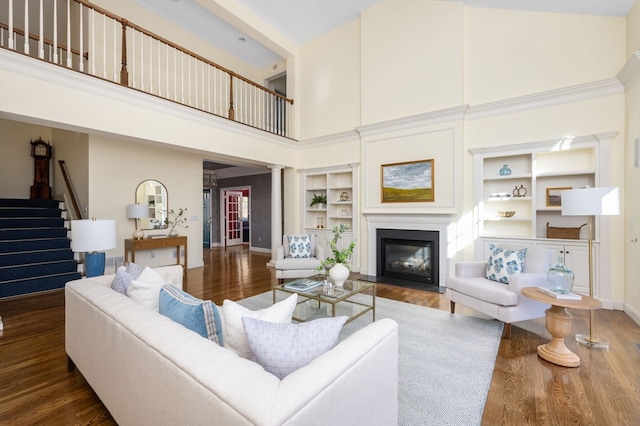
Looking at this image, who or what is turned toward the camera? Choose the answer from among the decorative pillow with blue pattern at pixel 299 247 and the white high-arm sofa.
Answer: the decorative pillow with blue pattern

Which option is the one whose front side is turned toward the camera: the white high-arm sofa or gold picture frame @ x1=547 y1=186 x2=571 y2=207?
the gold picture frame

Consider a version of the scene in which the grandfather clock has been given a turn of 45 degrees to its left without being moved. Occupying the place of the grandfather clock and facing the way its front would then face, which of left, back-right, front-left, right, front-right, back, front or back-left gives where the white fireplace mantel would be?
front

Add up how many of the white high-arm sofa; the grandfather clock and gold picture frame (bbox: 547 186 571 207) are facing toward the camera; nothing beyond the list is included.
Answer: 2

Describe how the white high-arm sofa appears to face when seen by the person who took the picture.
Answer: facing away from the viewer and to the right of the viewer

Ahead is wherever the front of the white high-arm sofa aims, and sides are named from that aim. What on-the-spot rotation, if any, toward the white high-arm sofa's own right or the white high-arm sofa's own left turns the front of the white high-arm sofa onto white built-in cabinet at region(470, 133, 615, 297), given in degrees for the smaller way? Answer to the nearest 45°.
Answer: approximately 45° to the white high-arm sofa's own right

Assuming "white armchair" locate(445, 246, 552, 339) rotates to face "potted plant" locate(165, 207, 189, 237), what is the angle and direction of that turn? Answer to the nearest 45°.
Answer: approximately 45° to its right

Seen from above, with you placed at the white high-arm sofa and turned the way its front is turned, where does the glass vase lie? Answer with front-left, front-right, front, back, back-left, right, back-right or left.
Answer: front-right

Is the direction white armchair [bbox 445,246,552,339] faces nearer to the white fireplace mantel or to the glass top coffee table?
the glass top coffee table

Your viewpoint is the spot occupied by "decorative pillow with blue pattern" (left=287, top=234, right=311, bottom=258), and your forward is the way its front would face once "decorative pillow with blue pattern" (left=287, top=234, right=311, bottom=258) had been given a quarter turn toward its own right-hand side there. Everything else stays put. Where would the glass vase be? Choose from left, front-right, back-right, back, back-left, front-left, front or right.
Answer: back-left

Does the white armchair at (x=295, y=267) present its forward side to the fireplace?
no

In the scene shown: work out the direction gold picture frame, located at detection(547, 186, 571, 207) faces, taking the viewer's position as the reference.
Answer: facing the viewer

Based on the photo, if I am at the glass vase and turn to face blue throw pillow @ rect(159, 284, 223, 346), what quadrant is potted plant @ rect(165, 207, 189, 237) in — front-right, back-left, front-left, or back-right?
front-right

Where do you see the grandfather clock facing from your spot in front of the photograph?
facing the viewer

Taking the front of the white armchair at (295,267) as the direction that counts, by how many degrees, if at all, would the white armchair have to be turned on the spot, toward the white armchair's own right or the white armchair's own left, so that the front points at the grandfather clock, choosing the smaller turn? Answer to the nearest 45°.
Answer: approximately 90° to the white armchair's own right

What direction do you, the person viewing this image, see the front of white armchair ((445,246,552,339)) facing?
facing the viewer and to the left of the viewer

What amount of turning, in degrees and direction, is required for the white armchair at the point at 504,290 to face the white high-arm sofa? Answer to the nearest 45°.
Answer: approximately 45° to its left

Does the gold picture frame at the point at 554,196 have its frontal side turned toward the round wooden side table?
yes

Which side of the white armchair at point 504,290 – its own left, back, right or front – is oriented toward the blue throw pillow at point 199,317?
front

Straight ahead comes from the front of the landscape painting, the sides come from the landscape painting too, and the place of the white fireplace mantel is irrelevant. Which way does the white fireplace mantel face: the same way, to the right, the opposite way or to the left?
the same way

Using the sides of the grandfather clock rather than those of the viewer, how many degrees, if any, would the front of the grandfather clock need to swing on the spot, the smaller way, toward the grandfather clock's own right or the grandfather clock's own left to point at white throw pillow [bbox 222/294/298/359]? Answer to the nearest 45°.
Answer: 0° — it already faces it
